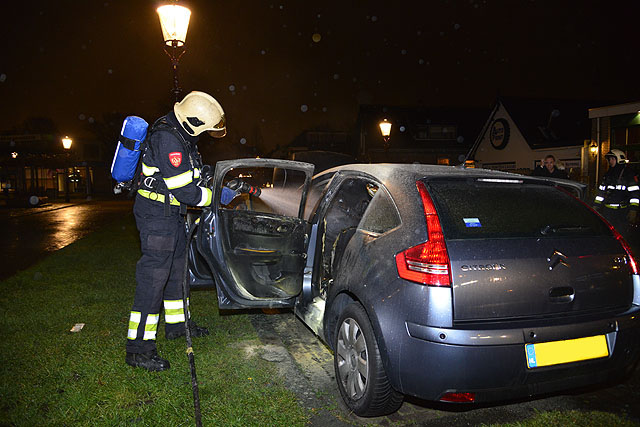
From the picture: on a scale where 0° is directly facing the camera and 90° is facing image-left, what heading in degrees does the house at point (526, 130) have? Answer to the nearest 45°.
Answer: approximately 45°

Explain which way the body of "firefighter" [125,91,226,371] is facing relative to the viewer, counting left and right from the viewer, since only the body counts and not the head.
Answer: facing to the right of the viewer

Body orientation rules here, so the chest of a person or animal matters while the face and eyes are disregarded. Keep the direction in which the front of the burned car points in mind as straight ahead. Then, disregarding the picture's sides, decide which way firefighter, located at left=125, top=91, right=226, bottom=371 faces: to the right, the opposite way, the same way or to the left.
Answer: to the right

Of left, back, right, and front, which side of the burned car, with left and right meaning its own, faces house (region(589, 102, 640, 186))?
right

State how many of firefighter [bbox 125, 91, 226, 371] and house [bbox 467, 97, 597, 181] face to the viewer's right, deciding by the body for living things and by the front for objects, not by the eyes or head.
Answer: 1

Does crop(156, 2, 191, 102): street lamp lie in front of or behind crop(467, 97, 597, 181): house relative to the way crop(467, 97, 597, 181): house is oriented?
in front

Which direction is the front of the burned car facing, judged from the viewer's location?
facing away from the viewer and to the left of the viewer

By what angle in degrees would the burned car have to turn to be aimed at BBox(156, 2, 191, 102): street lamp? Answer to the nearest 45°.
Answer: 0° — it already faces it

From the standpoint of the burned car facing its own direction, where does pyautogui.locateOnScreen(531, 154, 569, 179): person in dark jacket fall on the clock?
The person in dark jacket is roughly at 2 o'clock from the burned car.

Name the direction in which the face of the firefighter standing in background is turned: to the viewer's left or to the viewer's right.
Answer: to the viewer's left

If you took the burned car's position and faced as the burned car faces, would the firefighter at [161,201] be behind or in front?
in front

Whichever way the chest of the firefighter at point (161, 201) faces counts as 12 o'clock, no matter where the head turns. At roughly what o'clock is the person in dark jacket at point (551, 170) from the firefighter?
The person in dark jacket is roughly at 11 o'clock from the firefighter.

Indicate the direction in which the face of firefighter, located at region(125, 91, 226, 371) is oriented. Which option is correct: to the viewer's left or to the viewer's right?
to the viewer's right

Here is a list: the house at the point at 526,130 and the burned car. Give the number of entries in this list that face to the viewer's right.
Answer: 0
